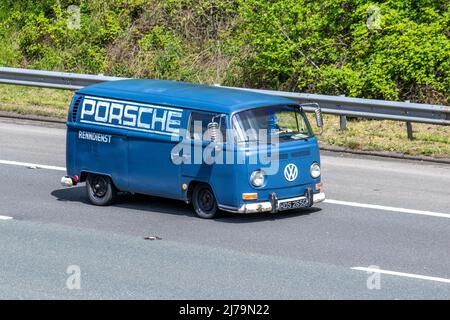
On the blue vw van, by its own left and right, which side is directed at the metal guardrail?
left

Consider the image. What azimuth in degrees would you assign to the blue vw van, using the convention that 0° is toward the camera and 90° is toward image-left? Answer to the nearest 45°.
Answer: approximately 315°
